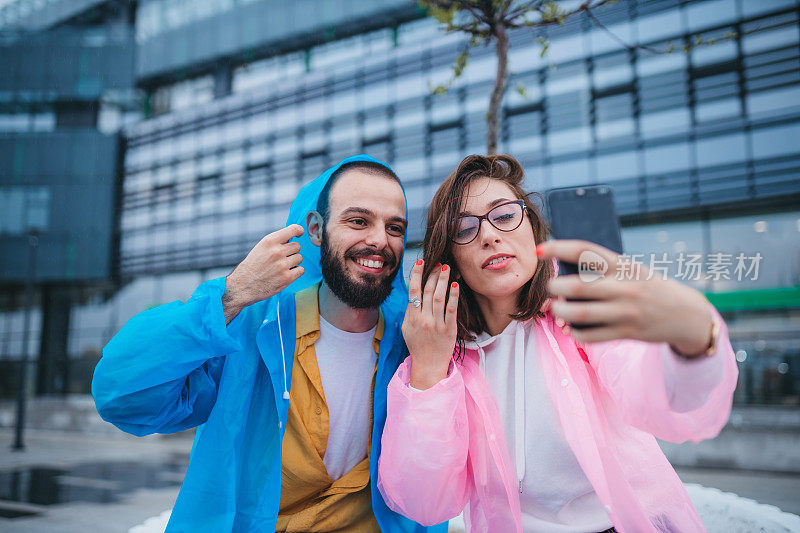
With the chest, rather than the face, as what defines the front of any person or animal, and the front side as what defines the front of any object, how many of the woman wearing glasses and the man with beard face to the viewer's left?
0

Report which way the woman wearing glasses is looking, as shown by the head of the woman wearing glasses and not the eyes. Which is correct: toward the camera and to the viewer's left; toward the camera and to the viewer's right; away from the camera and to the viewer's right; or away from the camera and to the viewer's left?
toward the camera and to the viewer's right

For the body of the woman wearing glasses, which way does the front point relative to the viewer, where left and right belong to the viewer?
facing the viewer

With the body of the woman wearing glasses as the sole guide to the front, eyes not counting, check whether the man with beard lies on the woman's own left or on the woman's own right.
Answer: on the woman's own right

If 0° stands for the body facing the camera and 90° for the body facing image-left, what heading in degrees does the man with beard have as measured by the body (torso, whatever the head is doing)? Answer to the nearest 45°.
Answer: approximately 315°

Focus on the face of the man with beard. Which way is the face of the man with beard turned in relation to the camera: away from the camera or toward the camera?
toward the camera
